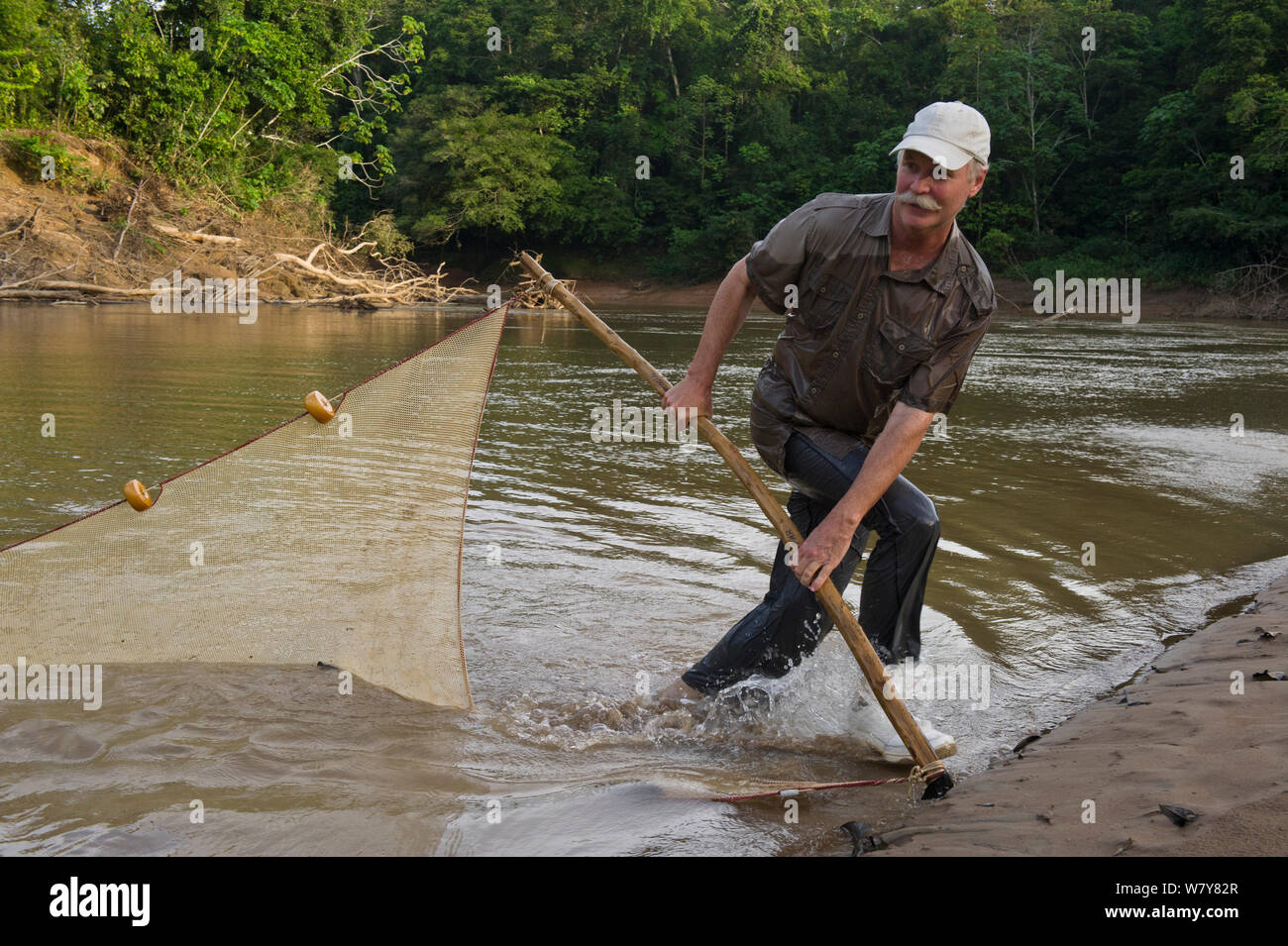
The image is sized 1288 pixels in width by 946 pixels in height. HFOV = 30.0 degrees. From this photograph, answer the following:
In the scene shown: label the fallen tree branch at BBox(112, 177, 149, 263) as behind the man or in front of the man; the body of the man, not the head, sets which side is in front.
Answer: behind

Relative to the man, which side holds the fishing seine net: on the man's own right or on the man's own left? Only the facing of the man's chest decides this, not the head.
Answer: on the man's own right

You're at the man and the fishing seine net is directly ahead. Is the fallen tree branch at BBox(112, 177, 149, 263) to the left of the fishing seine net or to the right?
right

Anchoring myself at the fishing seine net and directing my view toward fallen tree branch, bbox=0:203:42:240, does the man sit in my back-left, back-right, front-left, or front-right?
back-right

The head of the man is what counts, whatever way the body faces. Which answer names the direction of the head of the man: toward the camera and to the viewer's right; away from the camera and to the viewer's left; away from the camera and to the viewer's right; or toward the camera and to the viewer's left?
toward the camera and to the viewer's left

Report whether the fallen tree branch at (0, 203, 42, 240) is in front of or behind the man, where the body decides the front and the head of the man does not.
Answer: behind

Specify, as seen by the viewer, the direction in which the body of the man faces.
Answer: toward the camera

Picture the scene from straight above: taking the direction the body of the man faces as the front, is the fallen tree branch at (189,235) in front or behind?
behind
